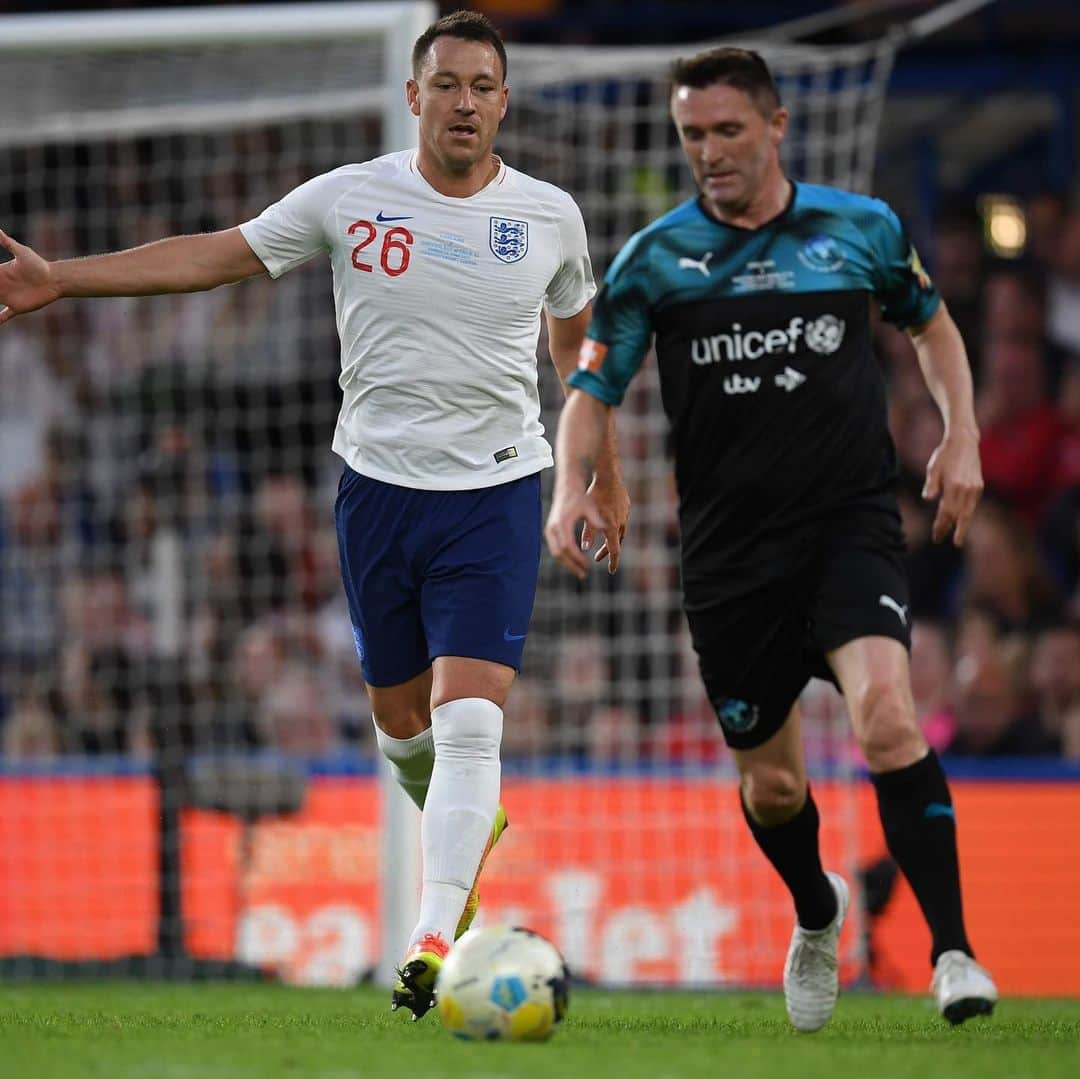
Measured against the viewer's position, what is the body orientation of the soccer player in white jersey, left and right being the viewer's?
facing the viewer

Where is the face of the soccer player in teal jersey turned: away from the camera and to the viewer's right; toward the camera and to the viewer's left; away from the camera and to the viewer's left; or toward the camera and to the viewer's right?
toward the camera and to the viewer's left

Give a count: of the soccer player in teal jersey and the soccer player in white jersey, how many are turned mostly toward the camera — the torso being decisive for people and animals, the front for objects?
2

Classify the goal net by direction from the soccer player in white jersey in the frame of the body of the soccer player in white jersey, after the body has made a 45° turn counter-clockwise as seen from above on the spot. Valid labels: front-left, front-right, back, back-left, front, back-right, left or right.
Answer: back-left

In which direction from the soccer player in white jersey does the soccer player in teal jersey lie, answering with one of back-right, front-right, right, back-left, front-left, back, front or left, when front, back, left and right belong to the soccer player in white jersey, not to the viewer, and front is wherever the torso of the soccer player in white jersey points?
front-left

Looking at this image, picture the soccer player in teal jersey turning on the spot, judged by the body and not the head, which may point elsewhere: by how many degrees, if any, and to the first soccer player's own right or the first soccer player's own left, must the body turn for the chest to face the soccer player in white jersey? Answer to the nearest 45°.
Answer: approximately 135° to the first soccer player's own right

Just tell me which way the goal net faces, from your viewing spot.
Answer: facing the viewer and to the left of the viewer

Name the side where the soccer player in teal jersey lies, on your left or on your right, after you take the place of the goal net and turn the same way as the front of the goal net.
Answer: on your left
